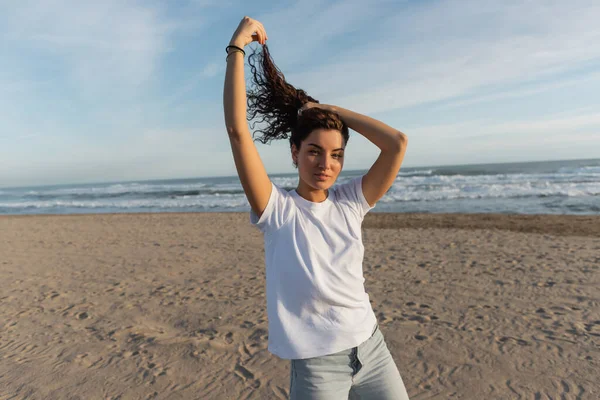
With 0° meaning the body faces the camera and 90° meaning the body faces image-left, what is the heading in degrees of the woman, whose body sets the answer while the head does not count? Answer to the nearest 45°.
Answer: approximately 0°
